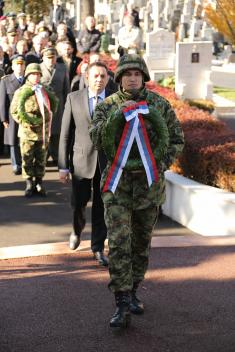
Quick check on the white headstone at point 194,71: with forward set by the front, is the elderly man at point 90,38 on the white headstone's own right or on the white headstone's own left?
on the white headstone's own right

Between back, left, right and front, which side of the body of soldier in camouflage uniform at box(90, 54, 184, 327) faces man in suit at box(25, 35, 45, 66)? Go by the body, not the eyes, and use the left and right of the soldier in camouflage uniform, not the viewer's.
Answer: back

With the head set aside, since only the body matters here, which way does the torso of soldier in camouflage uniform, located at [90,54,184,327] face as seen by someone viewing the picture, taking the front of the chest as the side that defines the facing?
toward the camera

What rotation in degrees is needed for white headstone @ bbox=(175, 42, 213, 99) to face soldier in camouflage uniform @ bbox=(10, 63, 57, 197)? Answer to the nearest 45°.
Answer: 0° — it already faces them

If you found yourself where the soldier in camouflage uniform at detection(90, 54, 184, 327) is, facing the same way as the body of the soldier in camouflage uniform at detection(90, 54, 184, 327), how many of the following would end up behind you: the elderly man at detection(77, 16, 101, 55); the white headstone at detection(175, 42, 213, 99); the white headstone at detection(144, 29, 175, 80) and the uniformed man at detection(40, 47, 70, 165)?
4

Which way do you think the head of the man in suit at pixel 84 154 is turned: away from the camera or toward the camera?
toward the camera

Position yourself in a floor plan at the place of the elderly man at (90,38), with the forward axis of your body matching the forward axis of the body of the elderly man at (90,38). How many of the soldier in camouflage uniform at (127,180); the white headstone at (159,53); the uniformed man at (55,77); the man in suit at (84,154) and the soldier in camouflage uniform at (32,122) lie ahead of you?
4

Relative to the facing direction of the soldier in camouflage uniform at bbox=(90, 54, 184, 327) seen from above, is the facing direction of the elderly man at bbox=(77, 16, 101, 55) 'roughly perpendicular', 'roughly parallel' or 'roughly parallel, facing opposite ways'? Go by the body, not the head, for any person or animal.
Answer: roughly parallel

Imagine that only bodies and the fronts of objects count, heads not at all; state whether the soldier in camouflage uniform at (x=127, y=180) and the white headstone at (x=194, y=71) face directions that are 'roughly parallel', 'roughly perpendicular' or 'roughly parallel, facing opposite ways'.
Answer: roughly parallel

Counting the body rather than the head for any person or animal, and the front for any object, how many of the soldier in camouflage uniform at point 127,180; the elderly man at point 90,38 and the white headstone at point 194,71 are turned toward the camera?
3

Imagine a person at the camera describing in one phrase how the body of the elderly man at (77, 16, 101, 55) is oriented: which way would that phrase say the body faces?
toward the camera
